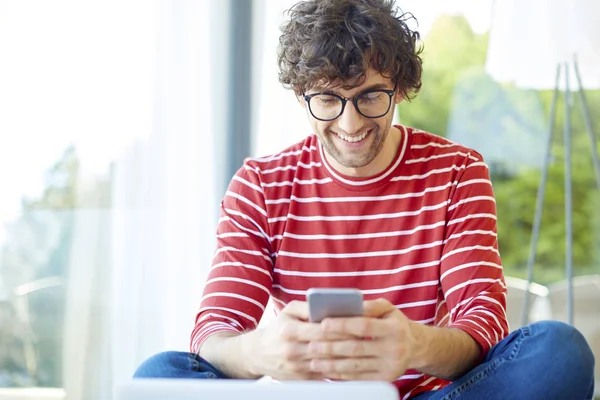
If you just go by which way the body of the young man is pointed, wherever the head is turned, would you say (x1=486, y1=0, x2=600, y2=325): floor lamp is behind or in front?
behind

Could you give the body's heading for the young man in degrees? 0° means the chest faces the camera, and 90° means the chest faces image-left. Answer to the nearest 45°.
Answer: approximately 0°

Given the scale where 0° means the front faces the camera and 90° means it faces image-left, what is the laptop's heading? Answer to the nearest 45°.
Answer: approximately 180°

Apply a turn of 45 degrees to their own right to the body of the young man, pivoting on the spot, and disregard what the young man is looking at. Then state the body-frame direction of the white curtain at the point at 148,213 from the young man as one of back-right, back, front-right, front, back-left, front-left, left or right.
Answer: right

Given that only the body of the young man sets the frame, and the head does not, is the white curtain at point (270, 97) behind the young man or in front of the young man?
behind
